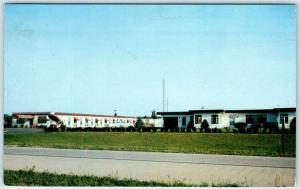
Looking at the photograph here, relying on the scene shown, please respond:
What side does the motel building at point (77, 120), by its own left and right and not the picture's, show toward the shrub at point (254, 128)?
left

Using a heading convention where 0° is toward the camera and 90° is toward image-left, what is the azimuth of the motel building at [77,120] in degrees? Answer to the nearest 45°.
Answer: approximately 315°

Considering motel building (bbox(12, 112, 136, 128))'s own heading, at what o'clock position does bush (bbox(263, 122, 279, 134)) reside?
The bush is roughly at 10 o'clock from the motel building.

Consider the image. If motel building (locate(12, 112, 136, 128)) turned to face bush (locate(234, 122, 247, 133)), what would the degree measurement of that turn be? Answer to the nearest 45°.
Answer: approximately 90° to its left

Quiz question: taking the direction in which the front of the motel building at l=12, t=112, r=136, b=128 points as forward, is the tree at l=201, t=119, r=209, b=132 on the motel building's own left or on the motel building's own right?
on the motel building's own left

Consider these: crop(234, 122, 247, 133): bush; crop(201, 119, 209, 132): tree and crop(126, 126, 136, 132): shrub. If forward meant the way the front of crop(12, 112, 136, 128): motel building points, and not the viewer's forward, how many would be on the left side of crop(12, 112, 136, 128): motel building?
3

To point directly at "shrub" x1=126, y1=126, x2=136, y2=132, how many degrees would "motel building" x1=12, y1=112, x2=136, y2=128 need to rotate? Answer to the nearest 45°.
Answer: approximately 90° to its left

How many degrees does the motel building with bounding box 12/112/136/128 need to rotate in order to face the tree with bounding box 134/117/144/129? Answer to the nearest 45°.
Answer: approximately 45° to its left
